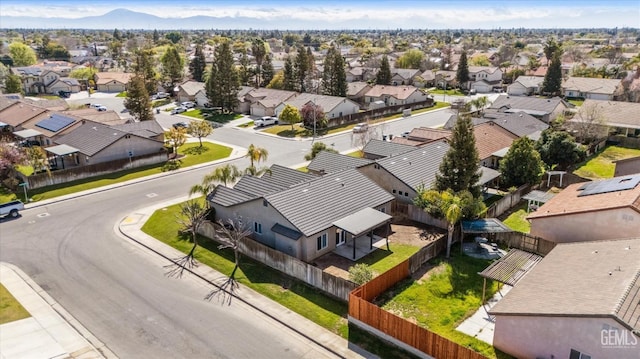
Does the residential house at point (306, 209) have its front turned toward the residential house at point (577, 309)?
no

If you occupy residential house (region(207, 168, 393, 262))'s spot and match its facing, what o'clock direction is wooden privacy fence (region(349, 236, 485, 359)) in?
The wooden privacy fence is roughly at 7 o'clock from the residential house.

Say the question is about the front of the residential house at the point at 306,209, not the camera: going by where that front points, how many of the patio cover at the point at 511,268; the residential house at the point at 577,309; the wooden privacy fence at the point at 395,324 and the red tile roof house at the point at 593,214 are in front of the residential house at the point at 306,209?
0

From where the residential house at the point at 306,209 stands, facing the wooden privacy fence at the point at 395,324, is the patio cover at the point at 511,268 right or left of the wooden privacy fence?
left

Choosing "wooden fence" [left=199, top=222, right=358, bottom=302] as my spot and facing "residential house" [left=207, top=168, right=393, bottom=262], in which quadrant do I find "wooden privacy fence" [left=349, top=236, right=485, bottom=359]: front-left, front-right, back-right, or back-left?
back-right

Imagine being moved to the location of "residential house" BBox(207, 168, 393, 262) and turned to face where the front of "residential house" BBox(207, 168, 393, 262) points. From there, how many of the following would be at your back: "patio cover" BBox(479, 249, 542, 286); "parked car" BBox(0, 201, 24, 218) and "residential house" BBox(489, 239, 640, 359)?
2

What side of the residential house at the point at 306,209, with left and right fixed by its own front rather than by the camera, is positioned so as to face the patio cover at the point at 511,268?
back

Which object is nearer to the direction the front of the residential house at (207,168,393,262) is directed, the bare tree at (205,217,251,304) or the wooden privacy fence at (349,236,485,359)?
the bare tree

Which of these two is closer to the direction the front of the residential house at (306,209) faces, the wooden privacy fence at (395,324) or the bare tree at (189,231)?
the bare tree

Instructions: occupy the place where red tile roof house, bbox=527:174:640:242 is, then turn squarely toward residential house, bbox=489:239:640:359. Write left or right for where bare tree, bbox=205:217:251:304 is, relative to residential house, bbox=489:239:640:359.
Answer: right

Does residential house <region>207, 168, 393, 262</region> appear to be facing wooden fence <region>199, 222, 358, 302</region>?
no

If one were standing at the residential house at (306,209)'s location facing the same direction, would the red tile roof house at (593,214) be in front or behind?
behind

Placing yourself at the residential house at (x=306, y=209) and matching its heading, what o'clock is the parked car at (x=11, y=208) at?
The parked car is roughly at 11 o'clock from the residential house.

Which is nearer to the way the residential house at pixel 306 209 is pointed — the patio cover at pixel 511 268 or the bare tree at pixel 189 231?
the bare tree

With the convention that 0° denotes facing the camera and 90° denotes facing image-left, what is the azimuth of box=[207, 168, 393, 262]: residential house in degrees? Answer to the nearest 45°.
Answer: approximately 135°

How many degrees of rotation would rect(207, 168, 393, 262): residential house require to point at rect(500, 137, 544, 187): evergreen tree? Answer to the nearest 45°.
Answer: approximately 90° to its right

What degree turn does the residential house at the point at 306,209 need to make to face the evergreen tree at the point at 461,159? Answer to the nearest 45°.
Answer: approximately 135° to its right
